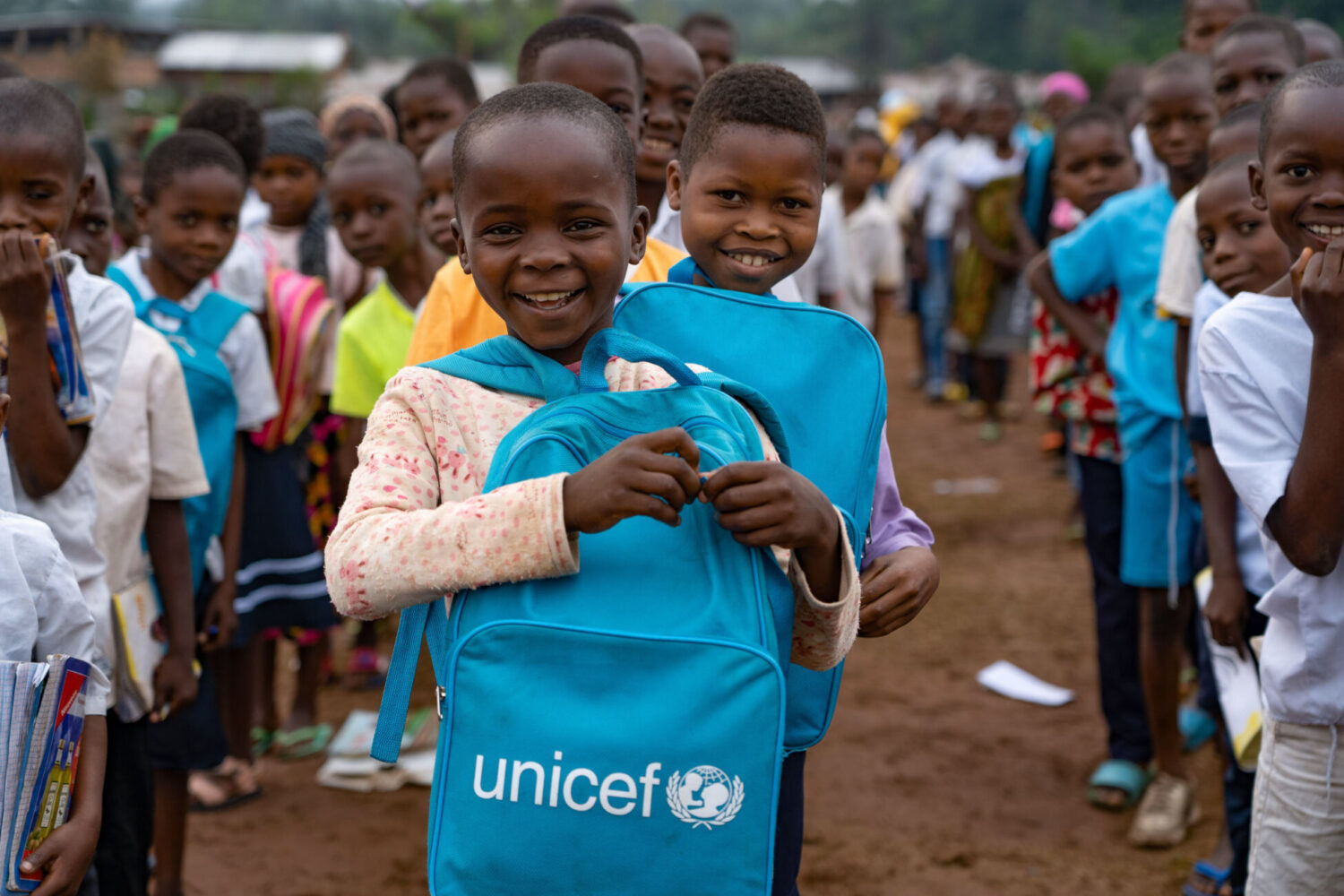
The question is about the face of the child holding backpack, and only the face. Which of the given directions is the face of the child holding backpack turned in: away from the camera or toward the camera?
toward the camera

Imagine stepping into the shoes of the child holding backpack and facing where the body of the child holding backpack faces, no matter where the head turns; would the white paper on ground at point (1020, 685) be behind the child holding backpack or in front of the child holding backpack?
behind

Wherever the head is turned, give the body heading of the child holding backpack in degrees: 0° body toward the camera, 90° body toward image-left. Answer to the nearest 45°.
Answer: approximately 0°
